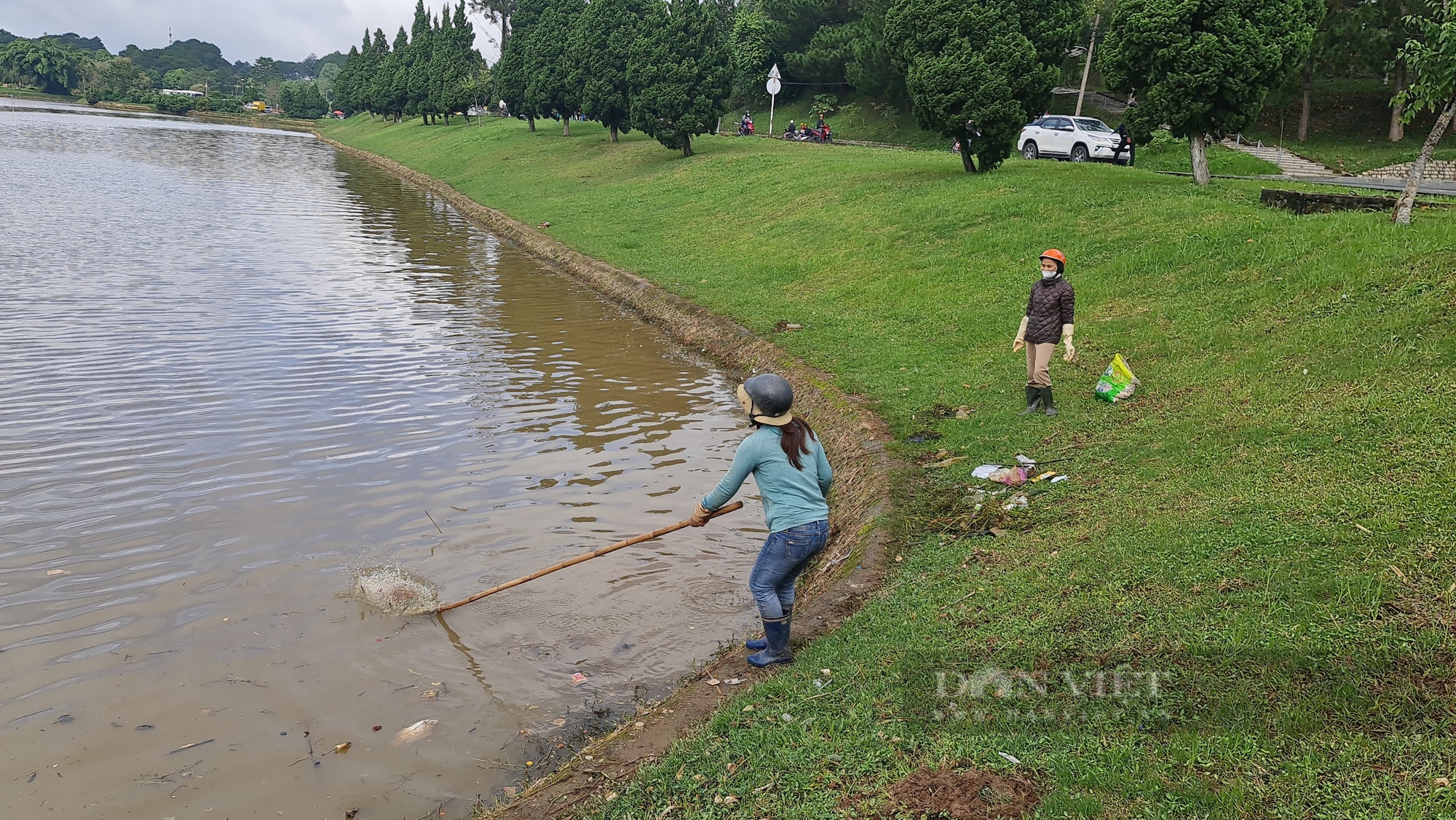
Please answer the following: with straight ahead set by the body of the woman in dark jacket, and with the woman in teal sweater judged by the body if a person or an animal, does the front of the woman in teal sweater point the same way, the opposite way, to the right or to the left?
to the right

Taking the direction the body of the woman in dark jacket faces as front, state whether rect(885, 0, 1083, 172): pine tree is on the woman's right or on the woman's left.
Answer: on the woman's right

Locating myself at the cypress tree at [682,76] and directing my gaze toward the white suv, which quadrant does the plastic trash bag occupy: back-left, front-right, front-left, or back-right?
front-right

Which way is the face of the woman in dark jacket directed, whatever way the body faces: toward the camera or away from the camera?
toward the camera

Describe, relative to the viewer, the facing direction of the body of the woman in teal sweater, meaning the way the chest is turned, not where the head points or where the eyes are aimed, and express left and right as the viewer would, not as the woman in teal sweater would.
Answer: facing away from the viewer and to the left of the viewer

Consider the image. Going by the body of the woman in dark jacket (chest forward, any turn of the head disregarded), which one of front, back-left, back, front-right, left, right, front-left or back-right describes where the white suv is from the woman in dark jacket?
back-right

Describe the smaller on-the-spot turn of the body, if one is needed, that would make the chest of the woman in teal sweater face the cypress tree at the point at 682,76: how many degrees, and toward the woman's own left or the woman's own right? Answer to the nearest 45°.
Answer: approximately 45° to the woman's own right

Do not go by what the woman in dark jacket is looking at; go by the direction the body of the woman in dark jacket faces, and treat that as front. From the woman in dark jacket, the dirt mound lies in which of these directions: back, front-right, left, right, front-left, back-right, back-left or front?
front-left

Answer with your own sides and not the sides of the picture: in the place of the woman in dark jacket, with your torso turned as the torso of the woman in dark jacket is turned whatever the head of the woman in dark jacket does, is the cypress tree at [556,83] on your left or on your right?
on your right

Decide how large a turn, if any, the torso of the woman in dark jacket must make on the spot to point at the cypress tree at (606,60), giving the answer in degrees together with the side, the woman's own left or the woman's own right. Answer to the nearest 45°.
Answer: approximately 90° to the woman's own right

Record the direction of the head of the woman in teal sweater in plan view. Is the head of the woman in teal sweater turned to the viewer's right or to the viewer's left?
to the viewer's left

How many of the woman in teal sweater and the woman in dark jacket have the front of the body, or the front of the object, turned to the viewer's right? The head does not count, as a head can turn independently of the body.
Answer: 0

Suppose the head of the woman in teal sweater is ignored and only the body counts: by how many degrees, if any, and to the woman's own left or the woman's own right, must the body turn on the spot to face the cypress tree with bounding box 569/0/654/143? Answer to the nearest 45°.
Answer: approximately 45° to the woman's own right

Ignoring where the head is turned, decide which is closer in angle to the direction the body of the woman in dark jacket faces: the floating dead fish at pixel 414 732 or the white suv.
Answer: the floating dead fish

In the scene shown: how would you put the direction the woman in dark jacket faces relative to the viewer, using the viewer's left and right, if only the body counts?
facing the viewer and to the left of the viewer
